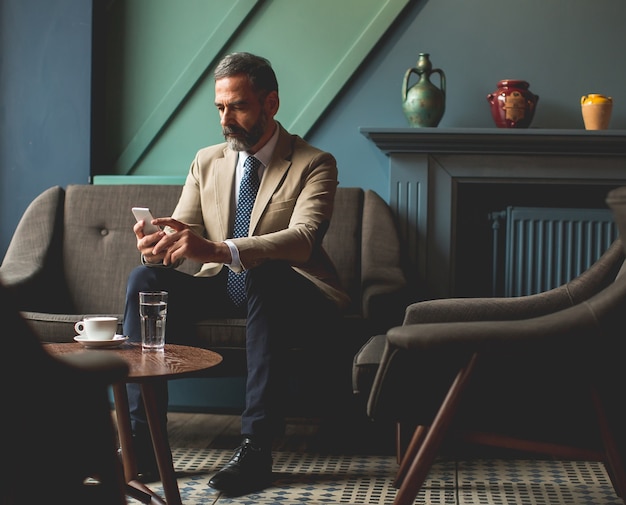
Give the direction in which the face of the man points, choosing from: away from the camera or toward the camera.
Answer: toward the camera

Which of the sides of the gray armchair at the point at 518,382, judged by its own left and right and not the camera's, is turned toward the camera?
left

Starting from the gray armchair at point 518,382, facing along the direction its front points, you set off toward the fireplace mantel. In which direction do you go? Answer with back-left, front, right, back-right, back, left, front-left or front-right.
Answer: right

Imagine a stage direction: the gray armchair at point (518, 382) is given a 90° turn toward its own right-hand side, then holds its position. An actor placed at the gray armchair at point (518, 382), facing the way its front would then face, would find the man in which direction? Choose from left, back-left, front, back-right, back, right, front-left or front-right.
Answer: front-left

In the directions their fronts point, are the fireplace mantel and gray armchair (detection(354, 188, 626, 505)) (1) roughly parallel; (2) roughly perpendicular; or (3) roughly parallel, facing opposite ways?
roughly perpendicular

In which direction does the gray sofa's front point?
toward the camera

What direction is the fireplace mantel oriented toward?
toward the camera

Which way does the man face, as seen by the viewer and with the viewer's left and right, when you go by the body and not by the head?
facing the viewer and to the left of the viewer

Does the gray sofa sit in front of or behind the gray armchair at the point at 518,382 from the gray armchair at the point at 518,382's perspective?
in front

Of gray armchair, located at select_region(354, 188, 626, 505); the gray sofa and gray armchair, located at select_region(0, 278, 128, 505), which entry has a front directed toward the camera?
the gray sofa

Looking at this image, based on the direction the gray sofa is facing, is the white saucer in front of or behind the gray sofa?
in front

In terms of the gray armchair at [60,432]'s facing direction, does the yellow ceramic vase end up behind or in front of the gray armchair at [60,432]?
in front
